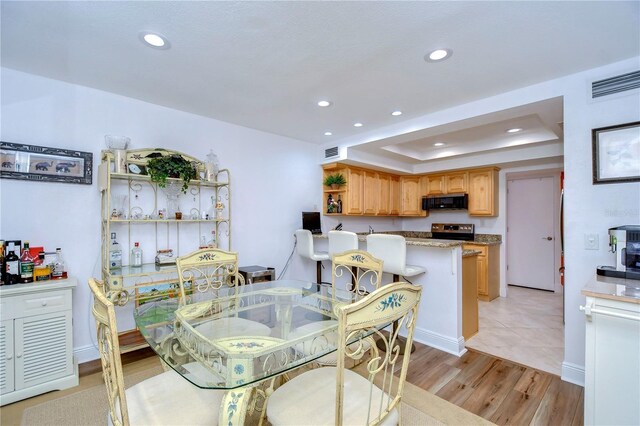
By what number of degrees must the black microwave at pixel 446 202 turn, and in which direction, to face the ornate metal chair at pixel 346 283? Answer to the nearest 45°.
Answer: approximately 45° to its left

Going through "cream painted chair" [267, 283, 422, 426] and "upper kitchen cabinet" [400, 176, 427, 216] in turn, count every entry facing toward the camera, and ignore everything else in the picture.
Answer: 1

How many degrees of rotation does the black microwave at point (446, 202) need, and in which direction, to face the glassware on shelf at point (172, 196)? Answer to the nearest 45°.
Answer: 0° — it already faces it

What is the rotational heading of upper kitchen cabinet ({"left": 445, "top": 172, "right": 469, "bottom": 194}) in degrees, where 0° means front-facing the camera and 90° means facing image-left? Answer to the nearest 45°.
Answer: approximately 45°

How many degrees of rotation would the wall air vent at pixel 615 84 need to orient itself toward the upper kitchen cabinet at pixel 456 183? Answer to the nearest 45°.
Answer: approximately 90° to its right

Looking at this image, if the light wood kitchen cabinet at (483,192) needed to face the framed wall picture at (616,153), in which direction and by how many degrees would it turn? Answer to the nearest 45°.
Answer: approximately 45° to its left

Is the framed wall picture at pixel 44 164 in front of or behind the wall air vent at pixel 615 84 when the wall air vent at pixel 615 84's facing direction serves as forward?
in front

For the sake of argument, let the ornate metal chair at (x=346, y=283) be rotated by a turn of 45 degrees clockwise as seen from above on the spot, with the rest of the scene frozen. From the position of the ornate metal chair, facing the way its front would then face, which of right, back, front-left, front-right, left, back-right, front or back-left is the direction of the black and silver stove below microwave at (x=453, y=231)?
back-right

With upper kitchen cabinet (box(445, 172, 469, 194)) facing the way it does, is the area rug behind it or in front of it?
in front

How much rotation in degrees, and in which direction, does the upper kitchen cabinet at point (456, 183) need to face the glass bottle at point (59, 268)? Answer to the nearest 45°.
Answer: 0° — it already faces it

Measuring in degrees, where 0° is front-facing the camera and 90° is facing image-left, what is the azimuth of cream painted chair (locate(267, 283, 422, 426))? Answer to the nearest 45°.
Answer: approximately 135°

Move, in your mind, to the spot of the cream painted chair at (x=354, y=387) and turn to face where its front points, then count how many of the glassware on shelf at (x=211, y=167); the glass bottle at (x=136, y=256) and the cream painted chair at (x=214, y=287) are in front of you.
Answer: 3
